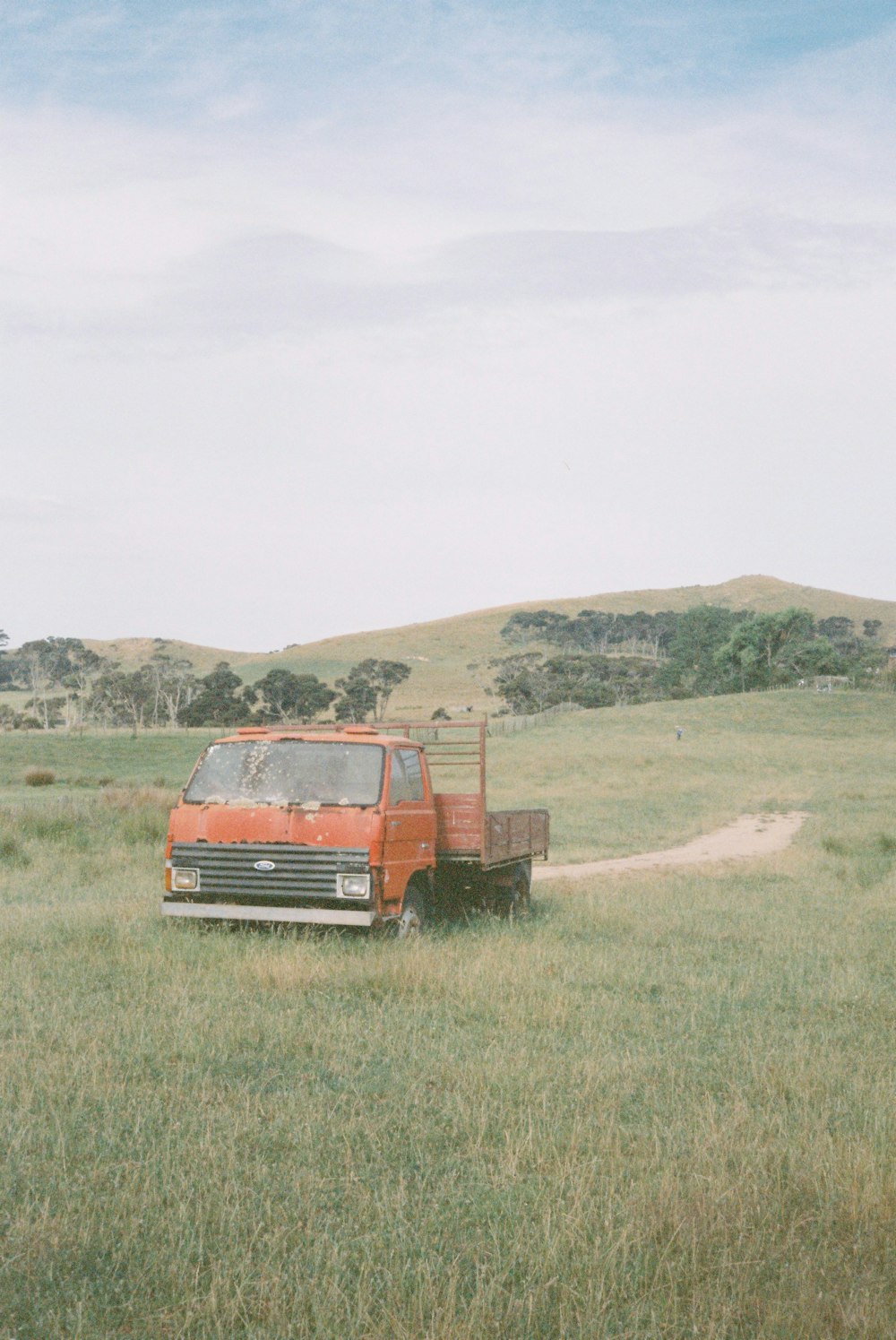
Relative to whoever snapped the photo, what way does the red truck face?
facing the viewer and to the left of the viewer
